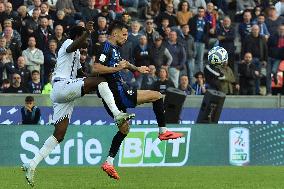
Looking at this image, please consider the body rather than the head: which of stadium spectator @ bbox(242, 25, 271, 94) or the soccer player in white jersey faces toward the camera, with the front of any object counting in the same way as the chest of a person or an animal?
the stadium spectator

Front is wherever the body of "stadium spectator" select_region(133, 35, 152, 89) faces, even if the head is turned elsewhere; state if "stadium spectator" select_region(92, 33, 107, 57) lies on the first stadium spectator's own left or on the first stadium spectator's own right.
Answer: on the first stadium spectator's own right

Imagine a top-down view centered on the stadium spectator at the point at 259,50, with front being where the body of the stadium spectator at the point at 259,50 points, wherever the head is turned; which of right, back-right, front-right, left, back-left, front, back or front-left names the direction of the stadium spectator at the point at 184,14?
right

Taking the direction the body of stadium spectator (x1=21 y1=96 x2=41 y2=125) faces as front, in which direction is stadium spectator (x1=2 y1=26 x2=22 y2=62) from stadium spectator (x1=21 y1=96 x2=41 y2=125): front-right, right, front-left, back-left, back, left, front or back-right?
back

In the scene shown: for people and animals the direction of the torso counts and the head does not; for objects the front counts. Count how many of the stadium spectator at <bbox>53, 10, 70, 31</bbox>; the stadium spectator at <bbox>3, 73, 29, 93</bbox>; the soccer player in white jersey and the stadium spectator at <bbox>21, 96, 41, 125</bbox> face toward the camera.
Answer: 3

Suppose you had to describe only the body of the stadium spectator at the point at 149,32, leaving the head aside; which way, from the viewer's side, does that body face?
toward the camera

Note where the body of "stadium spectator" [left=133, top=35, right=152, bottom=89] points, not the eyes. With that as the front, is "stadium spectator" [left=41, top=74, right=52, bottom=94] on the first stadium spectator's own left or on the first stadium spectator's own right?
on the first stadium spectator's own right

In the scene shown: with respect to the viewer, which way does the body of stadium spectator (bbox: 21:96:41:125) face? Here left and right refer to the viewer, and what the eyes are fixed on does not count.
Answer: facing the viewer

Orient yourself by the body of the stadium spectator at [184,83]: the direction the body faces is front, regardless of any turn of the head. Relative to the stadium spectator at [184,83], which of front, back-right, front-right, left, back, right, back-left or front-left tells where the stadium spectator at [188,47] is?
back

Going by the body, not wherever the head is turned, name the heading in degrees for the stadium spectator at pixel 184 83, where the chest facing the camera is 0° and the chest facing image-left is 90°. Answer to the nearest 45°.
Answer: approximately 0°

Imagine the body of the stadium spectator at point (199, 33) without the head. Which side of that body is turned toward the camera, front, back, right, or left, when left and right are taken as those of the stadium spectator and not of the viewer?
front

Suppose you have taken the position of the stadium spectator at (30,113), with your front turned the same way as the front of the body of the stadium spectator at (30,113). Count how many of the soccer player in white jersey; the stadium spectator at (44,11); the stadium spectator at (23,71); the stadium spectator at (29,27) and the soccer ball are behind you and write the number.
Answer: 3

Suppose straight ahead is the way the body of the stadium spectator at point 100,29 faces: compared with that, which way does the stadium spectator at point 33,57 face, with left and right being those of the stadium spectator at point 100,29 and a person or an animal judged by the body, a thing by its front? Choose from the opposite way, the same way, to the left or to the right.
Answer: the same way

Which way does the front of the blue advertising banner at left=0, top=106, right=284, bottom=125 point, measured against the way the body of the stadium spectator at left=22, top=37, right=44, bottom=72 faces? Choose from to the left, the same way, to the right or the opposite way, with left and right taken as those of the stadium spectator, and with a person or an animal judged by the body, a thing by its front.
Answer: the same way

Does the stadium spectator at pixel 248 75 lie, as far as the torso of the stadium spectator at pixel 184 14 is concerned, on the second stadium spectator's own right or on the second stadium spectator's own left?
on the second stadium spectator's own left

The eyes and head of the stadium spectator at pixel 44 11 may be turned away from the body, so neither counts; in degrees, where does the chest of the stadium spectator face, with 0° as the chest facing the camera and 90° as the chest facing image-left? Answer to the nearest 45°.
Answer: approximately 0°

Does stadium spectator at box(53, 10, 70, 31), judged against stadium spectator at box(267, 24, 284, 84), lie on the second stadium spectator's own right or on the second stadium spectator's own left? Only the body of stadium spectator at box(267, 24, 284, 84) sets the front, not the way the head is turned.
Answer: on the second stadium spectator's own right
